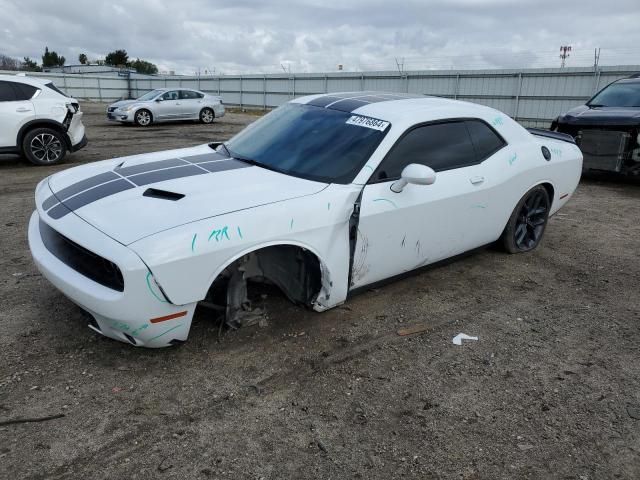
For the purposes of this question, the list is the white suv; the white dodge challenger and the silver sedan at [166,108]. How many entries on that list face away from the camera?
0

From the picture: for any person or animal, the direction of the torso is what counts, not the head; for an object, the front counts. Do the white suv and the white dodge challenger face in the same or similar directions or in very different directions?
same or similar directions

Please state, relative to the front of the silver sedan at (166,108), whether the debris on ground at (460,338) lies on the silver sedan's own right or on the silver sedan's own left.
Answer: on the silver sedan's own left

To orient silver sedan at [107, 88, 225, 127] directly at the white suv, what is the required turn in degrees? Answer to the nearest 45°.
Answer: approximately 45° to its left

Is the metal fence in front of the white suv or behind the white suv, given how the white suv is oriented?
behind

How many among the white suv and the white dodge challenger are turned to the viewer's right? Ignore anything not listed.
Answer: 0

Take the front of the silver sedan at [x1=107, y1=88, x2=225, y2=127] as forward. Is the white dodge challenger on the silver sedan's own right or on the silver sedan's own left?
on the silver sedan's own left

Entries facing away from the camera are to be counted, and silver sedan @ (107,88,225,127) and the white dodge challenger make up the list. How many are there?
0

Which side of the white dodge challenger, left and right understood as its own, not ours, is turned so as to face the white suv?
right

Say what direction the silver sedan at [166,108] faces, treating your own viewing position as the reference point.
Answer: facing the viewer and to the left of the viewer

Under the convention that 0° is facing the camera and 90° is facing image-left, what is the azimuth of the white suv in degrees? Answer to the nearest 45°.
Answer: approximately 90°

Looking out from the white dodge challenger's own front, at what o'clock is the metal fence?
The metal fence is roughly at 5 o'clock from the white dodge challenger.
